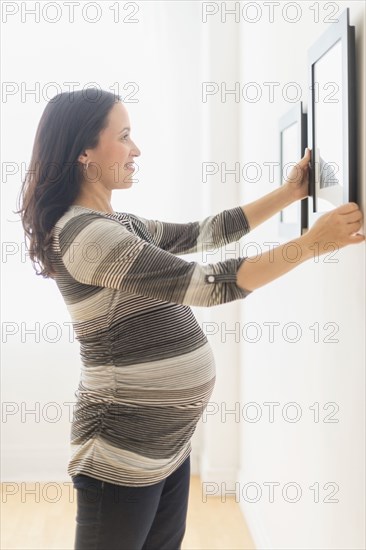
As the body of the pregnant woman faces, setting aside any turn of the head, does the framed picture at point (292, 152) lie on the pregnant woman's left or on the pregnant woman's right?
on the pregnant woman's left

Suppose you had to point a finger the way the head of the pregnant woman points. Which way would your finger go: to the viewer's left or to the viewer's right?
to the viewer's right

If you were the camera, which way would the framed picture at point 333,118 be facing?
facing to the left of the viewer

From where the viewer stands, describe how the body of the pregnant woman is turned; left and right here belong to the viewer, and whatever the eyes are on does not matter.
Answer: facing to the right of the viewer
